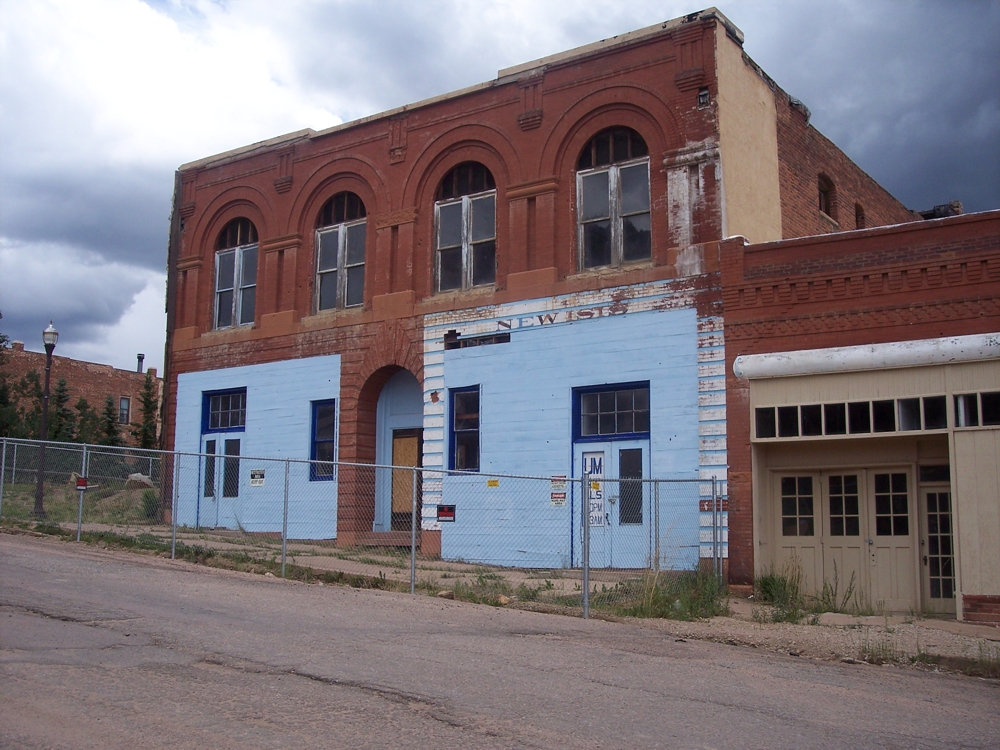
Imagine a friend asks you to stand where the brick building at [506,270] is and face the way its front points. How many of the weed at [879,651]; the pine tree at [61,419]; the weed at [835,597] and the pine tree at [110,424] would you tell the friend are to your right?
2

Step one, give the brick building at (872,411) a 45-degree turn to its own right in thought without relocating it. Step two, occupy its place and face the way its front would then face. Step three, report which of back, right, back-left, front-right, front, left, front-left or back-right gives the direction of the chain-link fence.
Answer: front

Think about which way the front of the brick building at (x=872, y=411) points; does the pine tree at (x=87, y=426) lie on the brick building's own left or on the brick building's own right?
on the brick building's own right

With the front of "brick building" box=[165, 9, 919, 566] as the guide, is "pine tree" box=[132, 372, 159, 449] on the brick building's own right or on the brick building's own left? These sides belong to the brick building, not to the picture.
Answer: on the brick building's own right

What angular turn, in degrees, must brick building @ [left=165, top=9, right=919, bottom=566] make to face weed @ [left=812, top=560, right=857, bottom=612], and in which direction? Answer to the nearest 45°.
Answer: approximately 90° to its left

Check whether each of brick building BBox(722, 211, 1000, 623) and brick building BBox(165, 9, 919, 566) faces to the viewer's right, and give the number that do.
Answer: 0

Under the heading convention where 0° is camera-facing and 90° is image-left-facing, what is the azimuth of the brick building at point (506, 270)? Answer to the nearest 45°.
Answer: approximately 45°

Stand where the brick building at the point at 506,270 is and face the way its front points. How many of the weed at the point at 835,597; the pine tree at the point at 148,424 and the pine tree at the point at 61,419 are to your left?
1

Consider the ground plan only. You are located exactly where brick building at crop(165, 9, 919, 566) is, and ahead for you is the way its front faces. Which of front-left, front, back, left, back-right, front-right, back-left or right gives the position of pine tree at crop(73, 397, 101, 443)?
right

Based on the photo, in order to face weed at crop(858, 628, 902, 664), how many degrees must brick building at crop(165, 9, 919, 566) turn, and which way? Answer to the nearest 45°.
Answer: approximately 90° to its left

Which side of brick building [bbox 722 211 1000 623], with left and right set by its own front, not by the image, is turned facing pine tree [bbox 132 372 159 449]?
right

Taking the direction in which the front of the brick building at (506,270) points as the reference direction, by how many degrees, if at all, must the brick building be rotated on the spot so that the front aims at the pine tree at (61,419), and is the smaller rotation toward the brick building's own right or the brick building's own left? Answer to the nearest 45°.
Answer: approximately 90° to the brick building's own right
